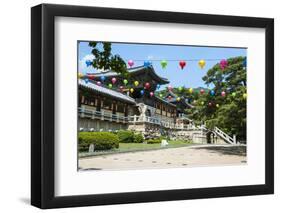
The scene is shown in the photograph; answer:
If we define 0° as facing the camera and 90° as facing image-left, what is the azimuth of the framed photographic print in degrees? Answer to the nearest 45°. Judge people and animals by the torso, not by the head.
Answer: approximately 315°
